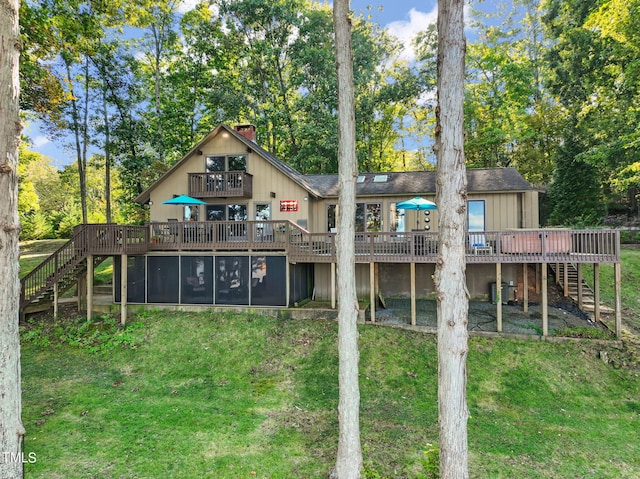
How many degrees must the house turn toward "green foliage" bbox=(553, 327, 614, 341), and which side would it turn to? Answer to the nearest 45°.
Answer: approximately 90° to its left

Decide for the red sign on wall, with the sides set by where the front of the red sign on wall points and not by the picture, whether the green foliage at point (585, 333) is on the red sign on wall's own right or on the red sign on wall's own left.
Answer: on the red sign on wall's own left

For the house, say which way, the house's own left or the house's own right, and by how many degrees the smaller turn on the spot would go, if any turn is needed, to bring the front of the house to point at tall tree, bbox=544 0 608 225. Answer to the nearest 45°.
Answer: approximately 135° to the house's own left

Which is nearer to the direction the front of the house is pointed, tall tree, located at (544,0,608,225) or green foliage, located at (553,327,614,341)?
the green foliage

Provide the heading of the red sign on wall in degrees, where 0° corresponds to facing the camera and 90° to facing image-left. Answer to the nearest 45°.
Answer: approximately 0°

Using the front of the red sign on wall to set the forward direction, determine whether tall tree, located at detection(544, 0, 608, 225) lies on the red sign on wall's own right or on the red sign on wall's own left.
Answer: on the red sign on wall's own left

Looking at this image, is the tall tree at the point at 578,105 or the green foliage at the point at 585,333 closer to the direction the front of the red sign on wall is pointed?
the green foliage
